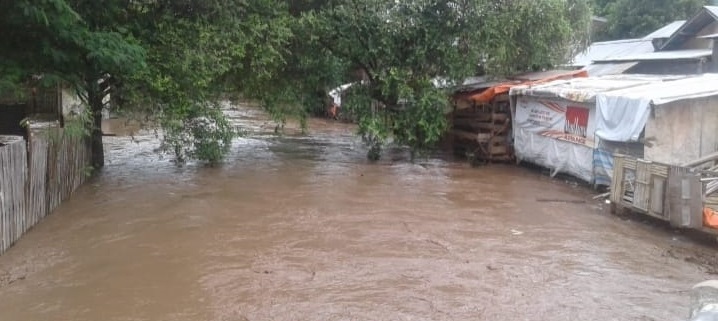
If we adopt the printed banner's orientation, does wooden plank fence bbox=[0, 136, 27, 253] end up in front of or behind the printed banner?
in front

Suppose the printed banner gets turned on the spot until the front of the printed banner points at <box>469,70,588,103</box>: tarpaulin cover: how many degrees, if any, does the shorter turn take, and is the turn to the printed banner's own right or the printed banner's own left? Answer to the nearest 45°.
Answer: approximately 90° to the printed banner's own right

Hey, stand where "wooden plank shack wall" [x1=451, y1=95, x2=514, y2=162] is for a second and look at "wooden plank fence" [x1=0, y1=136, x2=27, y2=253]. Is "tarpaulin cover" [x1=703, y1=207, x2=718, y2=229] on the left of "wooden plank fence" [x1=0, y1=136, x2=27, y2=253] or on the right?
left

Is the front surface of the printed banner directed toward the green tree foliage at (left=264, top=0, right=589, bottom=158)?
no

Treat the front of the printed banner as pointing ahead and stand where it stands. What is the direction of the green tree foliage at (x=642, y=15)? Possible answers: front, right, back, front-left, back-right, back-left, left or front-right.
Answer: back-right

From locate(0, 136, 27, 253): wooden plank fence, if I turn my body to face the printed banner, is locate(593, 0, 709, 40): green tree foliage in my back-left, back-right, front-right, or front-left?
front-left

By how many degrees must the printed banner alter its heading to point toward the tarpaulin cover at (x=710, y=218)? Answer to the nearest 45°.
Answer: approximately 45° to its left

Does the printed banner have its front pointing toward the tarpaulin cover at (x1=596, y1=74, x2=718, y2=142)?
no

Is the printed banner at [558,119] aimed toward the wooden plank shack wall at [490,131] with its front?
no

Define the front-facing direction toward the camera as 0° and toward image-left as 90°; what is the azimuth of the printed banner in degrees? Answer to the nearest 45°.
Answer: approximately 45°

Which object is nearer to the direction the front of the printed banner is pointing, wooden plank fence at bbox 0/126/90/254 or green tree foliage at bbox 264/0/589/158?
the wooden plank fence

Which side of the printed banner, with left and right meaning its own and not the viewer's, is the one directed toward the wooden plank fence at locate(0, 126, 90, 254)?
front
